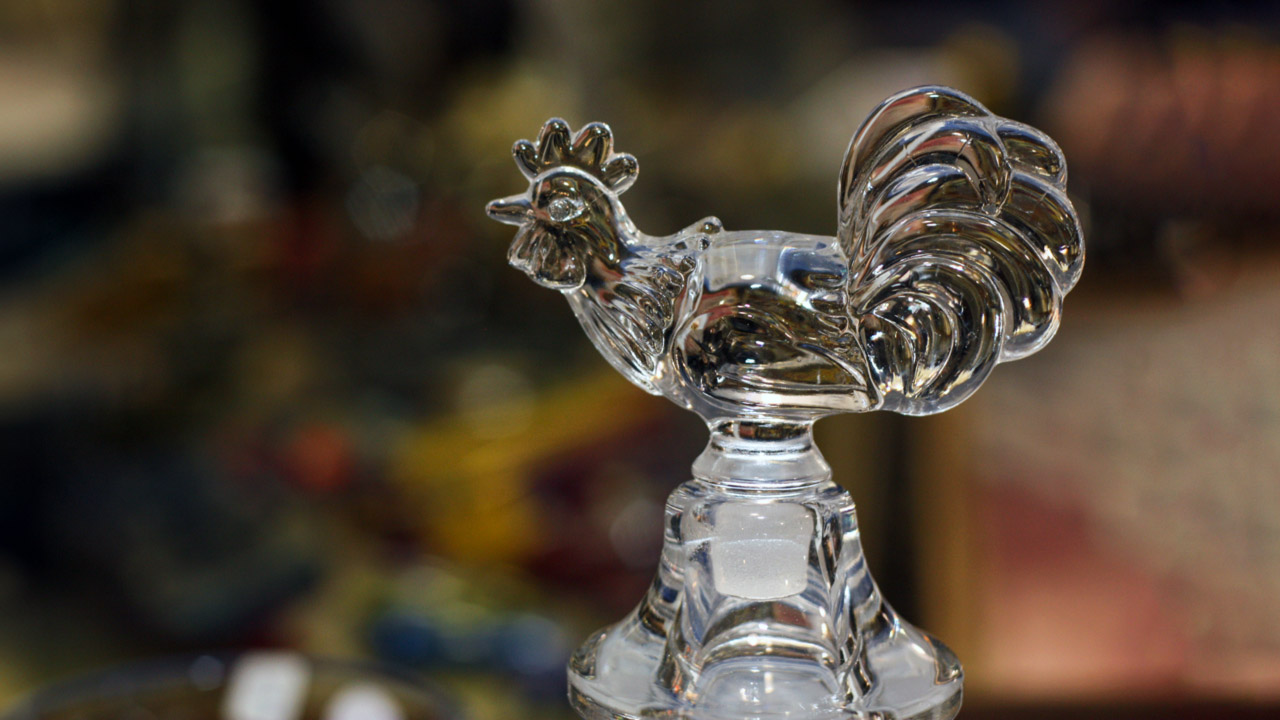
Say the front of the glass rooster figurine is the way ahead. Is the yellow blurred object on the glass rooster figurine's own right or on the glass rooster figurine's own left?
on the glass rooster figurine's own right

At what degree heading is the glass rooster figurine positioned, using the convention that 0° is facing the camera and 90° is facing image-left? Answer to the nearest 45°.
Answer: approximately 90°
